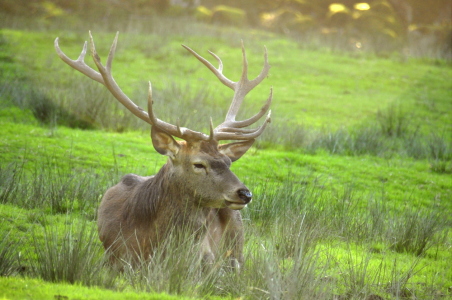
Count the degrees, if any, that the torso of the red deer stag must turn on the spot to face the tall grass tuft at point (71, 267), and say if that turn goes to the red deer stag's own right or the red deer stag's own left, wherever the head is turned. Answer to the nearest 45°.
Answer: approximately 90° to the red deer stag's own right

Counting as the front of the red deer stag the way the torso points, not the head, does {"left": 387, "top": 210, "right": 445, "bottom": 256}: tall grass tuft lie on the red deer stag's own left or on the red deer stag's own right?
on the red deer stag's own left

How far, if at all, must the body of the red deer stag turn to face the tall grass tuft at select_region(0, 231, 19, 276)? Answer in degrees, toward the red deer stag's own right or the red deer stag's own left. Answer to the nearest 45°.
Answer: approximately 90° to the red deer stag's own right

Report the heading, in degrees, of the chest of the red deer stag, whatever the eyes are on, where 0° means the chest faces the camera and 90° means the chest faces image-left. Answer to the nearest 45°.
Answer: approximately 315°

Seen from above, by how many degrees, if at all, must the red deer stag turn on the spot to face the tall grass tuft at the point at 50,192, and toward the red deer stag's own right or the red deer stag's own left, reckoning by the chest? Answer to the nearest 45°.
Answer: approximately 180°
